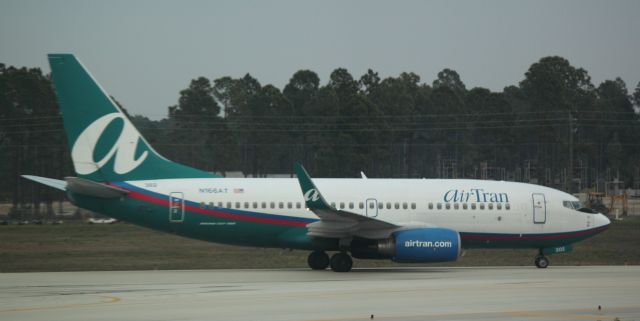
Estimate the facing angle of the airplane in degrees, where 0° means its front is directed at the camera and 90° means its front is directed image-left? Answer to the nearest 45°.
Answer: approximately 270°
